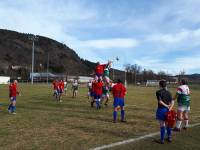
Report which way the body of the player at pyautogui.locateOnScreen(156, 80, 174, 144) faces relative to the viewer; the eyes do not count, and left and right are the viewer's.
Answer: facing away from the viewer and to the left of the viewer
